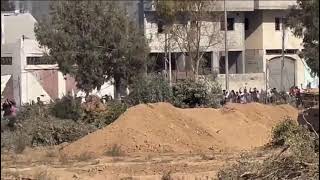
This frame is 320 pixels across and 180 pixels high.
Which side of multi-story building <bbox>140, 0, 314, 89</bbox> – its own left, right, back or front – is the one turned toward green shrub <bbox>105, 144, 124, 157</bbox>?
front

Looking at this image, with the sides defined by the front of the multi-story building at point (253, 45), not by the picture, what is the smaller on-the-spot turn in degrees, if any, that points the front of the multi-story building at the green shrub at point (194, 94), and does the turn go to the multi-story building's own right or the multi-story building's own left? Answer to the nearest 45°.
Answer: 0° — it already faces it

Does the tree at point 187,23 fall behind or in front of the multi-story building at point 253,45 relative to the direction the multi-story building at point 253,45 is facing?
in front

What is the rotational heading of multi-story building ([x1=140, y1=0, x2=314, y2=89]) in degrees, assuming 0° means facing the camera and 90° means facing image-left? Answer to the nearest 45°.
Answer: approximately 0°

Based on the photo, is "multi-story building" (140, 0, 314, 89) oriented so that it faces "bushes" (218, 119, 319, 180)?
yes

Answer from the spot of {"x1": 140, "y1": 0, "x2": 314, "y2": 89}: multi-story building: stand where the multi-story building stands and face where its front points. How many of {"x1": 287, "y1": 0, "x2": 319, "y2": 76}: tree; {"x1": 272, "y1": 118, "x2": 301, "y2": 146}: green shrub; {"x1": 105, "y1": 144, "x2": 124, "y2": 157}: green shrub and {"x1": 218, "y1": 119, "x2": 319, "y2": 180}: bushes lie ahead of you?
4

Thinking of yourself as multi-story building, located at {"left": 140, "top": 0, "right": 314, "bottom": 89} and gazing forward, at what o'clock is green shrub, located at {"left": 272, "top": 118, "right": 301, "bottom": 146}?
The green shrub is roughly at 12 o'clock from the multi-story building.

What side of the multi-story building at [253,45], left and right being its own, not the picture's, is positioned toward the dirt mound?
front

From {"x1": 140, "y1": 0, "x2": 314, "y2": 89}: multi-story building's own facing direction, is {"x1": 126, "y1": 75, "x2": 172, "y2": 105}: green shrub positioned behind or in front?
in front
